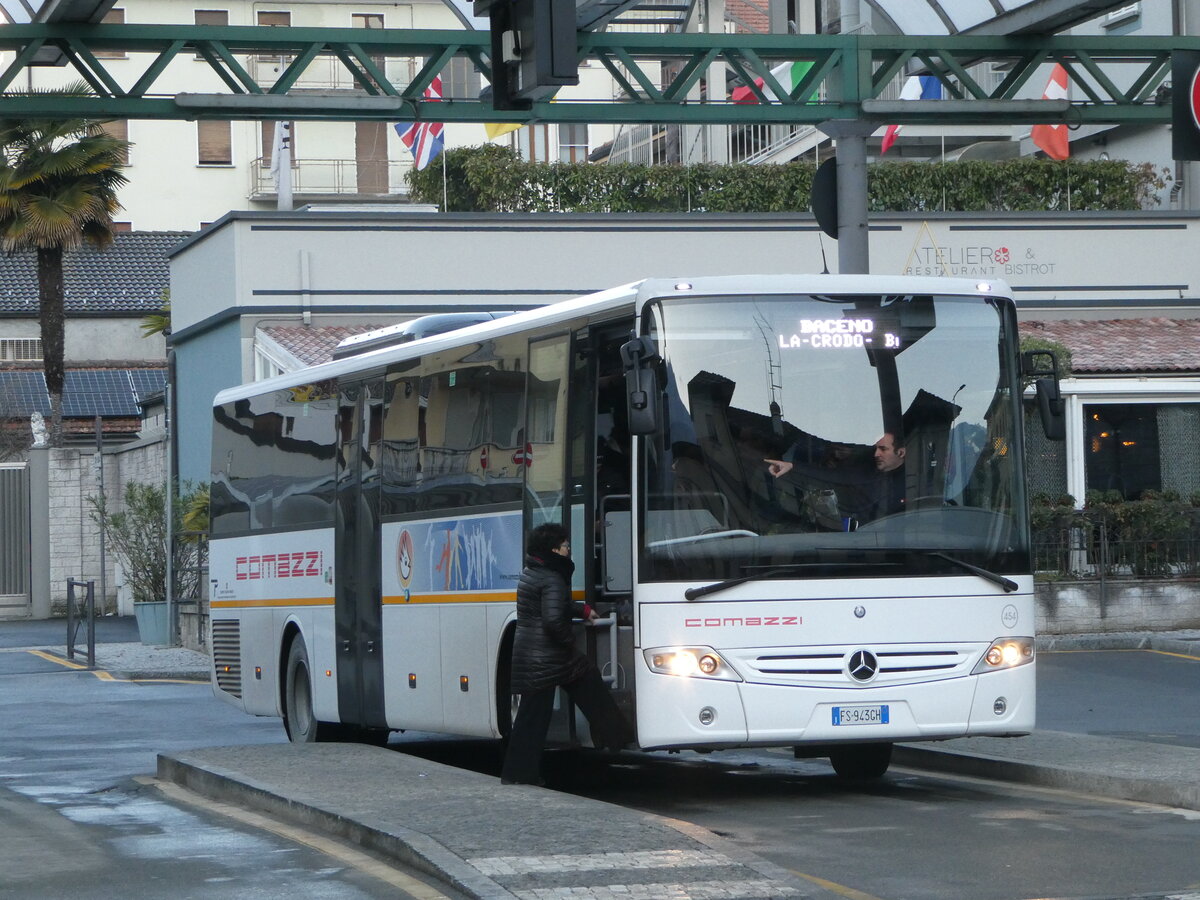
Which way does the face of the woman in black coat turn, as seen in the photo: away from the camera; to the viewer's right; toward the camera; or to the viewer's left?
to the viewer's right

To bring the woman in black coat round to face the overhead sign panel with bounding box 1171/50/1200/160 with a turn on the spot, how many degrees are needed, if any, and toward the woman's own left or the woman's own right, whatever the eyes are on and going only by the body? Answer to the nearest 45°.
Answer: approximately 45° to the woman's own left

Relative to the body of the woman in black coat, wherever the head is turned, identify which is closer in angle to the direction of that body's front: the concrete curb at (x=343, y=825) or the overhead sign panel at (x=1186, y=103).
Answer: the overhead sign panel

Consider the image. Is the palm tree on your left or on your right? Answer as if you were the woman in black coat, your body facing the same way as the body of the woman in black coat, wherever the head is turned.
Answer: on your left

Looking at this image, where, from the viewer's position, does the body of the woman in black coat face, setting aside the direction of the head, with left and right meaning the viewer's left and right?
facing to the right of the viewer

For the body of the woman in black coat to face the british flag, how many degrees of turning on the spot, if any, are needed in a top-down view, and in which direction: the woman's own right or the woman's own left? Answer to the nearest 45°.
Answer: approximately 90° to the woman's own left

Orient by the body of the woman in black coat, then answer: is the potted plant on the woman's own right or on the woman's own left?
on the woman's own left

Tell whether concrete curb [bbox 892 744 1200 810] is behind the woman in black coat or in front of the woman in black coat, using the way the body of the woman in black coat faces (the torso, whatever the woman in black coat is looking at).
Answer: in front

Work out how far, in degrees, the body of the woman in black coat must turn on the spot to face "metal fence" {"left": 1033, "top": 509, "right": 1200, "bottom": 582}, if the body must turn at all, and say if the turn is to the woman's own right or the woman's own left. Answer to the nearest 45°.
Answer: approximately 45° to the woman's own left

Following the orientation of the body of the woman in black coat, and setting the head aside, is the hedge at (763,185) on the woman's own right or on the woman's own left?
on the woman's own left
